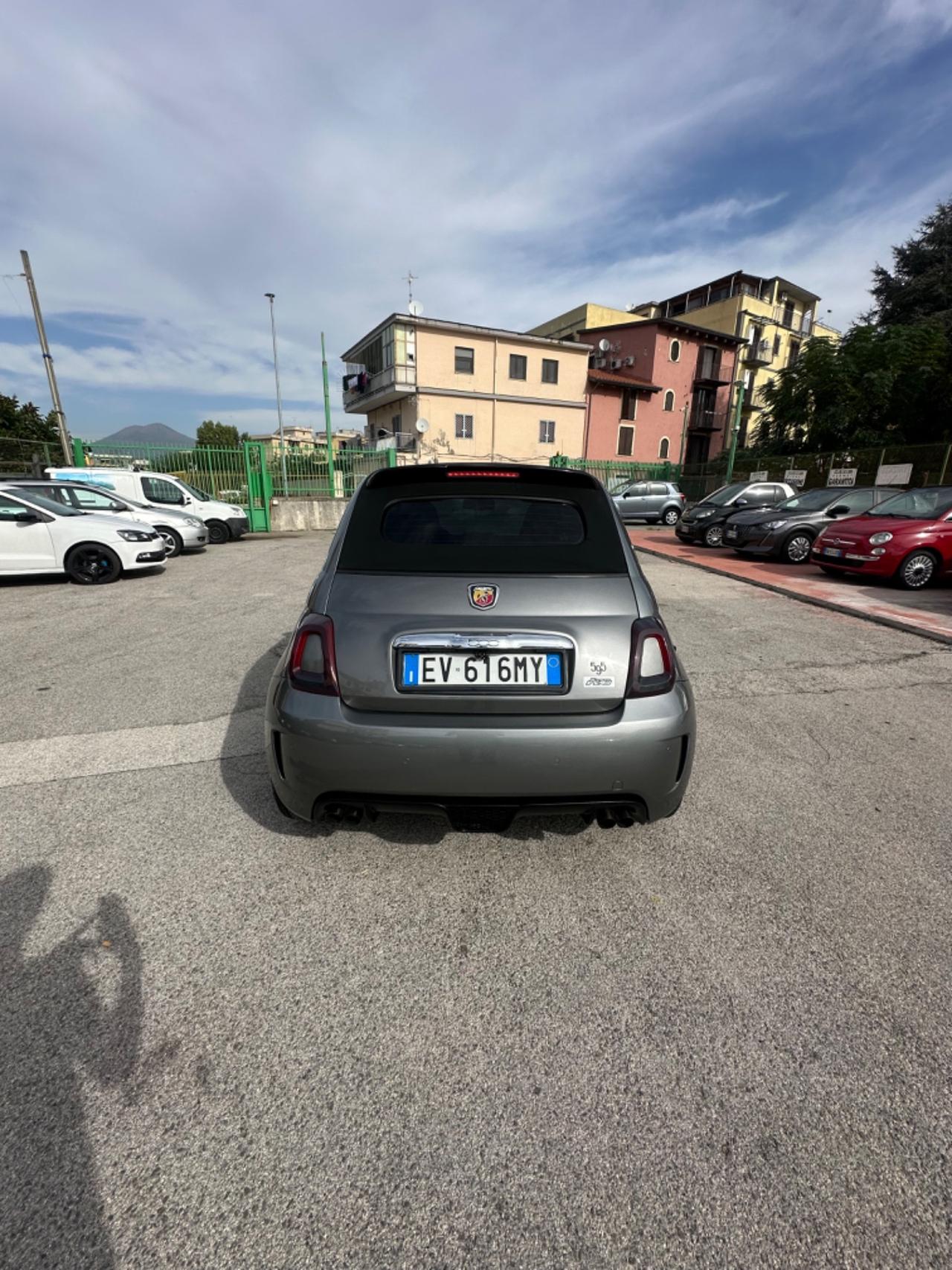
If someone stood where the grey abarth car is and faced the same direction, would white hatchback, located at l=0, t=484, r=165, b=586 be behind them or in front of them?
in front

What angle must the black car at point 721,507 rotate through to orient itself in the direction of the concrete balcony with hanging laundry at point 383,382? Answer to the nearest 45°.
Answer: approximately 90° to its right

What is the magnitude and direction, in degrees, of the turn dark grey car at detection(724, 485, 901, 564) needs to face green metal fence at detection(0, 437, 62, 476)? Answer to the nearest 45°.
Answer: approximately 45° to its right

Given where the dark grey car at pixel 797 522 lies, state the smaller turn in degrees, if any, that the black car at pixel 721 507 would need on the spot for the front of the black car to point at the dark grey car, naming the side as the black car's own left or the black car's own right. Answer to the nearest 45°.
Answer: approximately 90° to the black car's own left

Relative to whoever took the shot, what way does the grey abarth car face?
facing away from the viewer

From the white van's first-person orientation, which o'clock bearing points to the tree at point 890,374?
The tree is roughly at 12 o'clock from the white van.

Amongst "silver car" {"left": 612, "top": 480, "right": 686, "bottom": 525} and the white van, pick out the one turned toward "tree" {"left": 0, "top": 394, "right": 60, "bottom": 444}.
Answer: the silver car

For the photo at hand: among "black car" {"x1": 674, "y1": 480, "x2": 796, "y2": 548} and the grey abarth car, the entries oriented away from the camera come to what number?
1

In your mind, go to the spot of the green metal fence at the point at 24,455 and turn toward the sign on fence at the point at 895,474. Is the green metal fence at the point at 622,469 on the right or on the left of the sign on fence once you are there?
left

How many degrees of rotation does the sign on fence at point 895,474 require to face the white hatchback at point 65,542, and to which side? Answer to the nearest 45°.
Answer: approximately 45° to its right

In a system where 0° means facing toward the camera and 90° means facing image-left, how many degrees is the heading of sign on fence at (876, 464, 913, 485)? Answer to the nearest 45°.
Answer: approximately 0°

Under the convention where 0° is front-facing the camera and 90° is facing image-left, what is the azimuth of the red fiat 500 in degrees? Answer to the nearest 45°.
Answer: approximately 45°

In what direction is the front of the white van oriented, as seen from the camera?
facing to the right of the viewer

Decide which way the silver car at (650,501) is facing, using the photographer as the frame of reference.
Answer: facing to the left of the viewer

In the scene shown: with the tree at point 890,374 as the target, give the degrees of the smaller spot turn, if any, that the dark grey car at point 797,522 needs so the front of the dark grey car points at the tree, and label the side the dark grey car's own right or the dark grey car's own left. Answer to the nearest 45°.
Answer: approximately 135° to the dark grey car's own right

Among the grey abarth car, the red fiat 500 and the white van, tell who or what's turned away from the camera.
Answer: the grey abarth car

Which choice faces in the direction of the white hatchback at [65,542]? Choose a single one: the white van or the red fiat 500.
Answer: the red fiat 500

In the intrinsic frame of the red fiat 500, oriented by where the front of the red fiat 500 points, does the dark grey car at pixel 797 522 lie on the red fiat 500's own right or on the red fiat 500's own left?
on the red fiat 500's own right

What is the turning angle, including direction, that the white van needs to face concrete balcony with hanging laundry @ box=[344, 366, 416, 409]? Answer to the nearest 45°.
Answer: approximately 45° to its left
